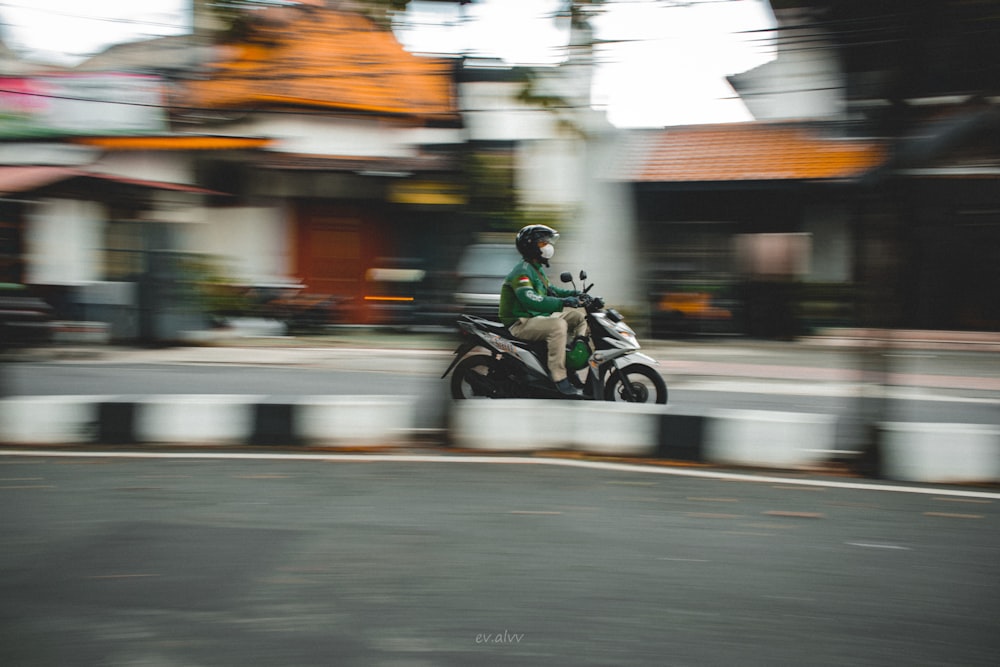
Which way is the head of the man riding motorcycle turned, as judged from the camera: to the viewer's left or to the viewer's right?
to the viewer's right

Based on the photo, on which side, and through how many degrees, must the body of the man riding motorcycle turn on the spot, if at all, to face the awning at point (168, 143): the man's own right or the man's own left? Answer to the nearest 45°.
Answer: approximately 135° to the man's own left

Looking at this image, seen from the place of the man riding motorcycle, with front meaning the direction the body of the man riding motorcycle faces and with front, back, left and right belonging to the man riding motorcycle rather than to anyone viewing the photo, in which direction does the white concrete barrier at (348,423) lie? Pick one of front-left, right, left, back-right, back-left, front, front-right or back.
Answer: back-right

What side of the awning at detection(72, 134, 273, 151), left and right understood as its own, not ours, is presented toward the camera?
front

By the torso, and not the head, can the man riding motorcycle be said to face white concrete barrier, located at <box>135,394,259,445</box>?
no

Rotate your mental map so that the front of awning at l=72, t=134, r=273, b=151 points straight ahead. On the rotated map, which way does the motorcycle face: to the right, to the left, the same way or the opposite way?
to the left

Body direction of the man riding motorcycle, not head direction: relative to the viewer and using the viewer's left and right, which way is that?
facing to the right of the viewer

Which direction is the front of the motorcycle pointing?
to the viewer's right

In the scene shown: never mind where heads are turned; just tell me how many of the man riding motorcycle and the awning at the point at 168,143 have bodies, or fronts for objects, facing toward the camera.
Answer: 1

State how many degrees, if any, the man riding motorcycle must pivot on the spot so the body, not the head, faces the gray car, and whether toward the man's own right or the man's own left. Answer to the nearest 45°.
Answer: approximately 90° to the man's own left

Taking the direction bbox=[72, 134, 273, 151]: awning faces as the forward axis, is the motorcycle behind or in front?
in front

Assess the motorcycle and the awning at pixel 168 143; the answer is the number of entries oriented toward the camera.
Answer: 1

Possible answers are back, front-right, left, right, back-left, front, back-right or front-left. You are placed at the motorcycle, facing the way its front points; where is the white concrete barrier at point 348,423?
back-right

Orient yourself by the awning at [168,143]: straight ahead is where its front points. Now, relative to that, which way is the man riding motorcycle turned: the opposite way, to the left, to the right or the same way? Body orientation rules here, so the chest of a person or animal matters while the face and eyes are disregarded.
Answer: to the left

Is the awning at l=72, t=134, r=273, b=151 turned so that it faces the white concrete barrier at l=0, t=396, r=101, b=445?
yes

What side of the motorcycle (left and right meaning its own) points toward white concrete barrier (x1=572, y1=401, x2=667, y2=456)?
right

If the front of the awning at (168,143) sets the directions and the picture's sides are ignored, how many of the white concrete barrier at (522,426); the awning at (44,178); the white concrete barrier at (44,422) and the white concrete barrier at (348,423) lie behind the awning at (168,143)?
0
